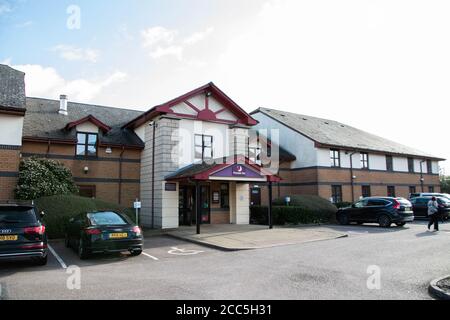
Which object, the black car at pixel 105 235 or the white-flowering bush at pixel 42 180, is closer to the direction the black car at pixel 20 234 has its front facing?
the white-flowering bush

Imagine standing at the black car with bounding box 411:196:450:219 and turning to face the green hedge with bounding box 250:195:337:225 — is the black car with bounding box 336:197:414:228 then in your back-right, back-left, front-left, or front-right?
front-left

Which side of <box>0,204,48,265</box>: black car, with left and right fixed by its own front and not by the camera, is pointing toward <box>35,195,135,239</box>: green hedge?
front

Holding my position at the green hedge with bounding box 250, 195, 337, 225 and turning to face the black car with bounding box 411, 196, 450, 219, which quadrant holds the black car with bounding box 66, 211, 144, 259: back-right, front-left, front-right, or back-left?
back-right

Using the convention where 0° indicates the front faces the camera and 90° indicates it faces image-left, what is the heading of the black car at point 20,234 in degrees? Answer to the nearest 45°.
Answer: approximately 180°

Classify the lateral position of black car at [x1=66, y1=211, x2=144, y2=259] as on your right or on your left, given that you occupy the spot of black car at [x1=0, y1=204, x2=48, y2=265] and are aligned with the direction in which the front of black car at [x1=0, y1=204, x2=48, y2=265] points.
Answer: on your right

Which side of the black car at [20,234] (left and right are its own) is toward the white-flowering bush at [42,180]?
front

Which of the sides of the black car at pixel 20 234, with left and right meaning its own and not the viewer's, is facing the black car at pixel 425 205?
right

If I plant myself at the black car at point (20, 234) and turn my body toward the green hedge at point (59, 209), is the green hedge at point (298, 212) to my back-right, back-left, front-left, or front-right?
front-right

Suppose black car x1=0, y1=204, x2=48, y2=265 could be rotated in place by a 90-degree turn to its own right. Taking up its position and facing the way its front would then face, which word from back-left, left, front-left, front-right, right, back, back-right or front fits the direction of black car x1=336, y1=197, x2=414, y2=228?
front
